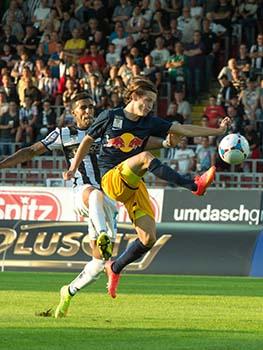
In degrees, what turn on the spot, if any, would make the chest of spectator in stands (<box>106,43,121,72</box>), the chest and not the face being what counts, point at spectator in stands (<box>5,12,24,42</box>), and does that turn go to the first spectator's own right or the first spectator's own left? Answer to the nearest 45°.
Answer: approximately 135° to the first spectator's own right

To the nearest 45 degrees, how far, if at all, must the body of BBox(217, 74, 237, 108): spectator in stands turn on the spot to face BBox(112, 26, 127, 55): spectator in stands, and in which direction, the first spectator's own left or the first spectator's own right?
approximately 90° to the first spectator's own right

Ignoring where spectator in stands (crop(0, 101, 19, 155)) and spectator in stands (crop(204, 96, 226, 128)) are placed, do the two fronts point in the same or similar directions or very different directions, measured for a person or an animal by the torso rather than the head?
same or similar directions

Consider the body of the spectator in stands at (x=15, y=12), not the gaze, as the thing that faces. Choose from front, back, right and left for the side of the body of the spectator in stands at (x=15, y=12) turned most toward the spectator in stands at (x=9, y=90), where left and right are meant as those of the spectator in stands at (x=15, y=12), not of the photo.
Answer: front

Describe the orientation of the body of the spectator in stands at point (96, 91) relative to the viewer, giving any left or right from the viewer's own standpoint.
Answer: facing the viewer

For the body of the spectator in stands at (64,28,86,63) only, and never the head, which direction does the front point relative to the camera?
toward the camera

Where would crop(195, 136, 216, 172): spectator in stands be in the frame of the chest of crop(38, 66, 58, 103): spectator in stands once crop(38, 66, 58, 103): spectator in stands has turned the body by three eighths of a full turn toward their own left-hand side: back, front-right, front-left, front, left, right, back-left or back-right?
right

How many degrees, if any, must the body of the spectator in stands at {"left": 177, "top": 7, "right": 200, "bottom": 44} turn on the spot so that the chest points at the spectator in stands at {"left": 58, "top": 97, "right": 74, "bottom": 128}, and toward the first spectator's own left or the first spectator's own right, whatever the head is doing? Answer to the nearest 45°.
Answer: approximately 45° to the first spectator's own right

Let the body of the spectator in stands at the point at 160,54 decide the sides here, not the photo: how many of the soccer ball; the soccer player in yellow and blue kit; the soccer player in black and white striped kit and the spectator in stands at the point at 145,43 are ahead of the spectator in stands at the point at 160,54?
3

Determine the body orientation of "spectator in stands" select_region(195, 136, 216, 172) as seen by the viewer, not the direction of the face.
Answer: toward the camera

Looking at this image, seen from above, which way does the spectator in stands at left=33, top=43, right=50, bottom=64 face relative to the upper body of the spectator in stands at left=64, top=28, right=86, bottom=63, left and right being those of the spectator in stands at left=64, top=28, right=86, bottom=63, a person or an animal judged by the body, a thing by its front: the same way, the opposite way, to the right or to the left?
the same way

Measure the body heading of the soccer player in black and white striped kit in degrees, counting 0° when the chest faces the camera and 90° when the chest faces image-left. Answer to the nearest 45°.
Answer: approximately 315°
